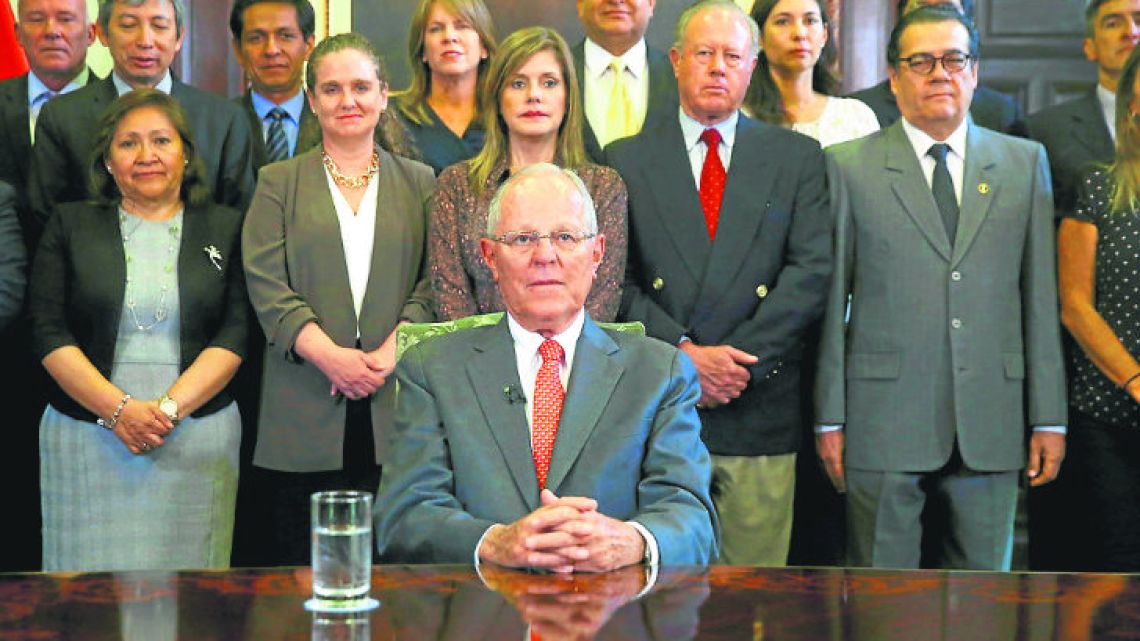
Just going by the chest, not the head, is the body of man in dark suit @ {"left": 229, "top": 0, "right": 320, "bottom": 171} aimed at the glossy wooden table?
yes

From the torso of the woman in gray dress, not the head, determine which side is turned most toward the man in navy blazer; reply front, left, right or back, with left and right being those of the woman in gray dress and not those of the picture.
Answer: left

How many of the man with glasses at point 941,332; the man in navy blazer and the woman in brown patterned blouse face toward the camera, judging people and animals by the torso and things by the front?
3

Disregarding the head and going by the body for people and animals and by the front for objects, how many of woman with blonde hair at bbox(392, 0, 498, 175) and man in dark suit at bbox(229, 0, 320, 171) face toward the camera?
2

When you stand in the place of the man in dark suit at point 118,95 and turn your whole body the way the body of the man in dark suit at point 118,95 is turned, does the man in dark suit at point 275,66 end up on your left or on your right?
on your left
